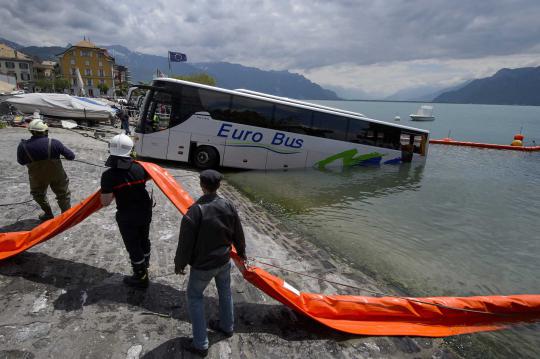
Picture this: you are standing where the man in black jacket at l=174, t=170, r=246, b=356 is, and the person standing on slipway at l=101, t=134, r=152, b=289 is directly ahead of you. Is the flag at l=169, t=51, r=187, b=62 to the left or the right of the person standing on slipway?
right

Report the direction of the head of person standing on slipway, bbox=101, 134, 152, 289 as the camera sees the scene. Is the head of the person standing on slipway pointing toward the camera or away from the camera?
away from the camera

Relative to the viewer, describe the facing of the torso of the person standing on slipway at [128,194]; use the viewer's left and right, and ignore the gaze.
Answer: facing away from the viewer and to the left of the viewer

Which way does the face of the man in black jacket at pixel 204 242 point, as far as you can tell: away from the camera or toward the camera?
away from the camera
